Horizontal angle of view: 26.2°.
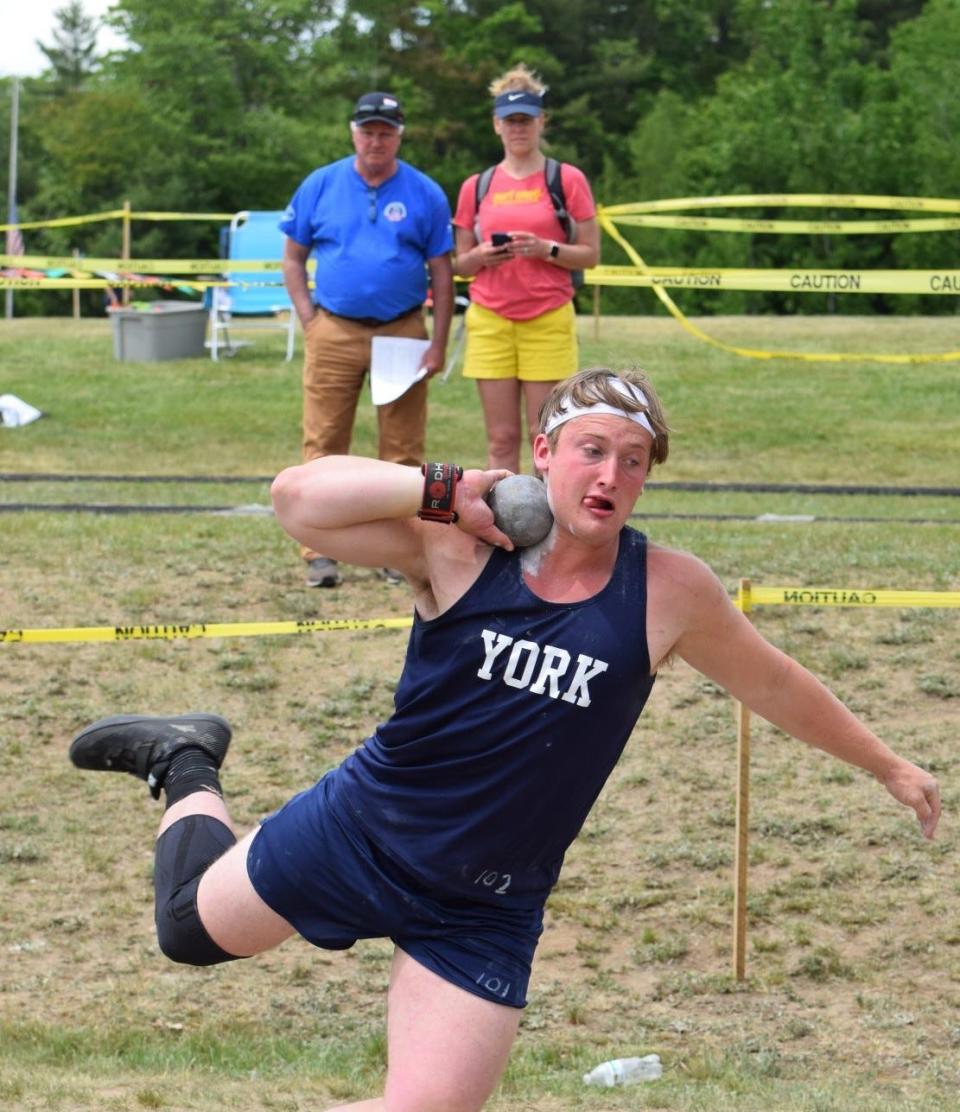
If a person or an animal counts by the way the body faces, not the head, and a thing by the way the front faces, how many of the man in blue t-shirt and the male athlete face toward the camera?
2

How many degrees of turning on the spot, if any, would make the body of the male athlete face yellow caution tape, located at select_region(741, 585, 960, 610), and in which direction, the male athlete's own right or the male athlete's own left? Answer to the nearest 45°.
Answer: approximately 135° to the male athlete's own left

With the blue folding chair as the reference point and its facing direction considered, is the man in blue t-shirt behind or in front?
in front

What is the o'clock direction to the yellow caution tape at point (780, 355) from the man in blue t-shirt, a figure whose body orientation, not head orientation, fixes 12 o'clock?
The yellow caution tape is roughly at 7 o'clock from the man in blue t-shirt.

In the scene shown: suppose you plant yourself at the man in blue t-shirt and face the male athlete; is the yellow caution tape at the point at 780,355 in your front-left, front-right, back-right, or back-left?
back-left

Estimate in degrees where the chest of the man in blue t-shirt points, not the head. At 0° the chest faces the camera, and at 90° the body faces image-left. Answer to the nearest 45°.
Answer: approximately 0°

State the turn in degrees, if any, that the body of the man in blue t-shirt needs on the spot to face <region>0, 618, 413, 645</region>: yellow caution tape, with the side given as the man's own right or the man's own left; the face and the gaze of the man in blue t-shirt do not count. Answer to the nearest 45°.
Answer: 0° — they already face it

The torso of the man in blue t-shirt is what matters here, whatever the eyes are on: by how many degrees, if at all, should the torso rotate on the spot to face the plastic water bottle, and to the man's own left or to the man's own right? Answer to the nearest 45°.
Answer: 0° — they already face it

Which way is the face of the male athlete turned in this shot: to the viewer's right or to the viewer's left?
to the viewer's right

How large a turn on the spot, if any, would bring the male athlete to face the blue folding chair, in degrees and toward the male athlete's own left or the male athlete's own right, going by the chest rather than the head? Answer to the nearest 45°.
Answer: approximately 180°
